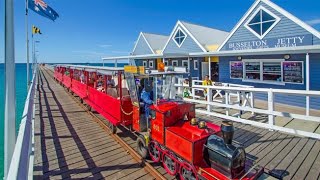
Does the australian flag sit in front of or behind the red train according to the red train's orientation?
behind

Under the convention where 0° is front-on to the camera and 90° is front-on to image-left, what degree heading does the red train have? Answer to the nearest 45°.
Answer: approximately 315°
